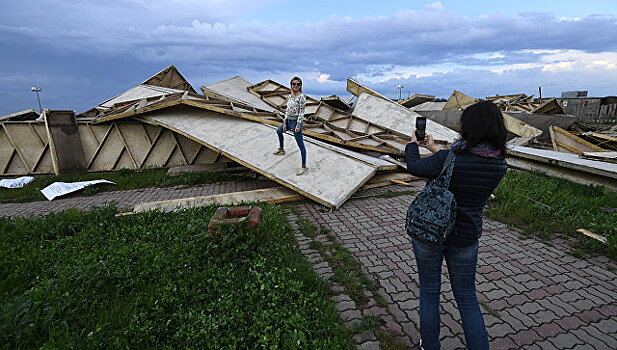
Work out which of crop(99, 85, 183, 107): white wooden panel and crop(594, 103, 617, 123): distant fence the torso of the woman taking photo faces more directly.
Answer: the white wooden panel

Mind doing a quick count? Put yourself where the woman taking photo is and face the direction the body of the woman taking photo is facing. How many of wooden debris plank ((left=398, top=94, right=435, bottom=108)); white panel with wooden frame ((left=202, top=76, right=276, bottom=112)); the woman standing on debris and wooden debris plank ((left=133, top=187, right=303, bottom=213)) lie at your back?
0

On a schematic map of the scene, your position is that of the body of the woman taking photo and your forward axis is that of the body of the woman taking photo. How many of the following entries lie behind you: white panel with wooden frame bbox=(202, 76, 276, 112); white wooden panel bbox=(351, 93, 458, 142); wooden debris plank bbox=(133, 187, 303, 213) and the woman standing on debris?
0

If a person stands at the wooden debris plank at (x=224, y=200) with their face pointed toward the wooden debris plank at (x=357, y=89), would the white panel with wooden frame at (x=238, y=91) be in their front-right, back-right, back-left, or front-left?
front-left

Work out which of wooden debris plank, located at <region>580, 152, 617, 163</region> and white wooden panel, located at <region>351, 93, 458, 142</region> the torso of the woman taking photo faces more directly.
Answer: the white wooden panel

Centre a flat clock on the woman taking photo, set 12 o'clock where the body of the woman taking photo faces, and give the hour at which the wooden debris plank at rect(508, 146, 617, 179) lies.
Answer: The wooden debris plank is roughly at 2 o'clock from the woman taking photo.

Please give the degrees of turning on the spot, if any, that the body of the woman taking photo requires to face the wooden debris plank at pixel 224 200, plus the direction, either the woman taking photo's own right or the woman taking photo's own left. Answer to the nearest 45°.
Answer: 0° — they already face it

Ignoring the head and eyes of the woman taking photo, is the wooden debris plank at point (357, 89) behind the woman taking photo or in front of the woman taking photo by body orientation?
in front

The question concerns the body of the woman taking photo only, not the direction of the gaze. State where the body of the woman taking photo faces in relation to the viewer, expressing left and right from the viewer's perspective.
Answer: facing away from the viewer and to the left of the viewer

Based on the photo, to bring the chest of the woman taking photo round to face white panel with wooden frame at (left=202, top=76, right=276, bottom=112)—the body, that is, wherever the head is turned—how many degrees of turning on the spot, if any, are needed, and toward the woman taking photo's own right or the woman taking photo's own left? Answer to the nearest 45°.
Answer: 0° — they already face it

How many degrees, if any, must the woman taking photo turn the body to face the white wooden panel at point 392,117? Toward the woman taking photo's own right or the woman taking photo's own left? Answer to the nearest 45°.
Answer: approximately 45° to the woman taking photo's own right

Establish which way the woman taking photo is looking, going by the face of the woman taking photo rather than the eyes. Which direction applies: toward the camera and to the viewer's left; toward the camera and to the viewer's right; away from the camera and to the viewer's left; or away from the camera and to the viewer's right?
away from the camera and to the viewer's left

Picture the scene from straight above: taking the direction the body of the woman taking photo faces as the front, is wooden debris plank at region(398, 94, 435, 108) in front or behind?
in front

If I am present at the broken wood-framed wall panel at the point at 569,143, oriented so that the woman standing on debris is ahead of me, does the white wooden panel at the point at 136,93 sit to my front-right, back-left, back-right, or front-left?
front-right

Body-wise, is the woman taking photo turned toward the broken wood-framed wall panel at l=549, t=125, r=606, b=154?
no

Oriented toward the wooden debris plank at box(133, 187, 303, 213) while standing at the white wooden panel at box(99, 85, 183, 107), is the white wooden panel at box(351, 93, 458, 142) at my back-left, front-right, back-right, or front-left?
front-left
